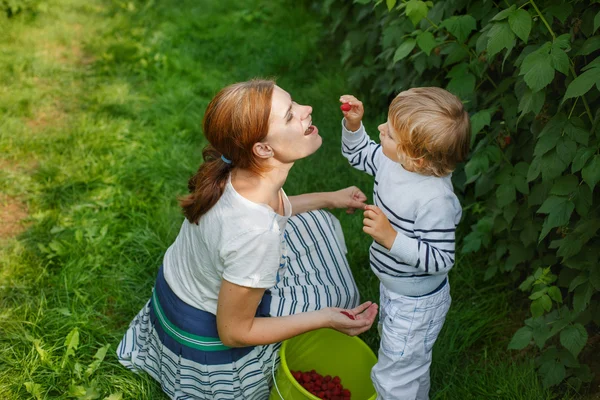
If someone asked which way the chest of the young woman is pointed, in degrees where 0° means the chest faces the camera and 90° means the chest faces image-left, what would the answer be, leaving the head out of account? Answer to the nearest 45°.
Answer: approximately 270°

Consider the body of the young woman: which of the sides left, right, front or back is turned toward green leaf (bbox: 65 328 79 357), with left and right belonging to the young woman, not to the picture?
back

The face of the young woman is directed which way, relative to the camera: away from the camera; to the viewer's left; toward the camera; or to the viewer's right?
to the viewer's right
